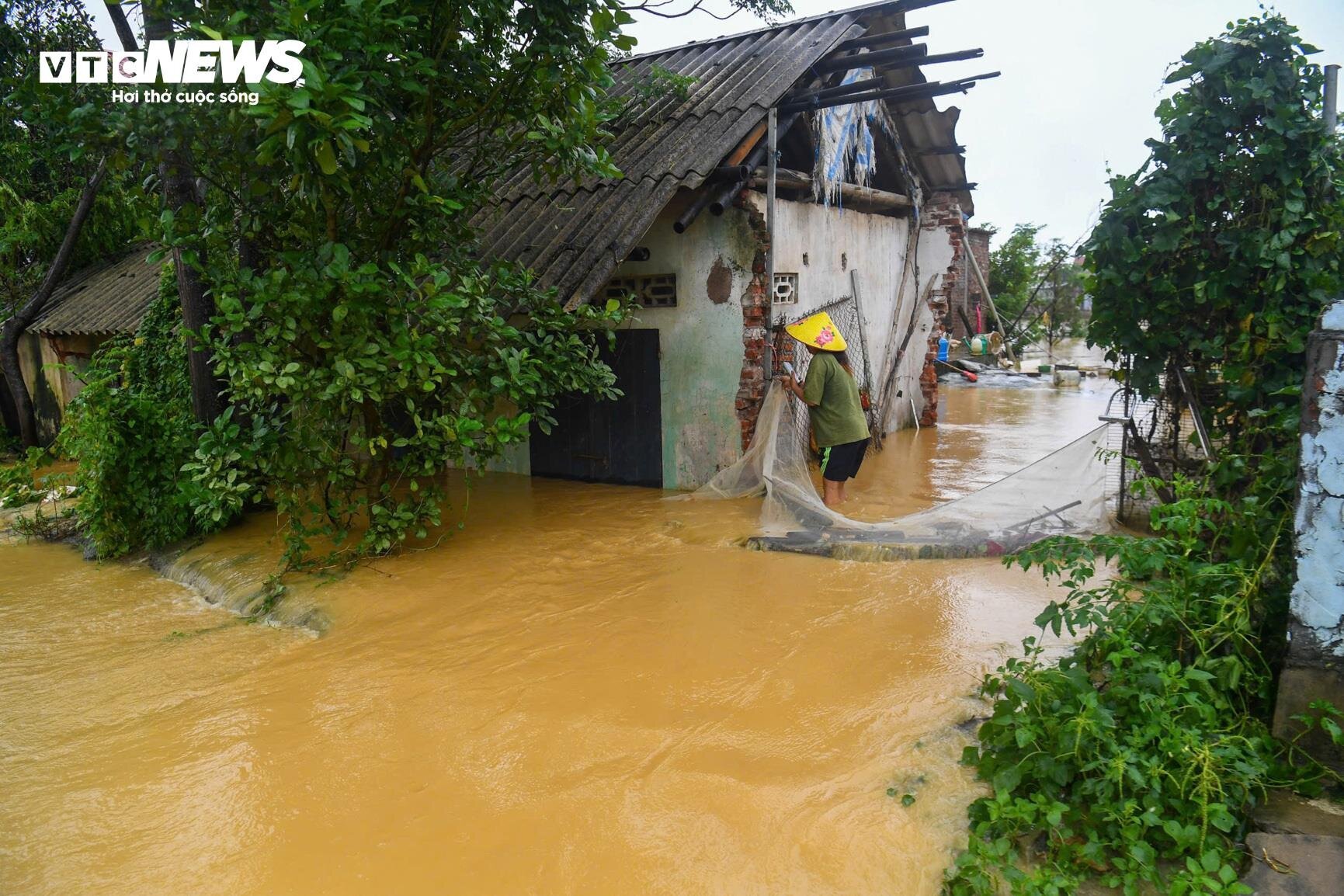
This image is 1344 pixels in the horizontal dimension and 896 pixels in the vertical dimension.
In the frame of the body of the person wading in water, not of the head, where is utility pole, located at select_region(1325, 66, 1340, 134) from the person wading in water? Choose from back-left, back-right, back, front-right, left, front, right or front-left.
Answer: back

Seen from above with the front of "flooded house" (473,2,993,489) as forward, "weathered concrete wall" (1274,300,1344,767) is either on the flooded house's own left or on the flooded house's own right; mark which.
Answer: on the flooded house's own left

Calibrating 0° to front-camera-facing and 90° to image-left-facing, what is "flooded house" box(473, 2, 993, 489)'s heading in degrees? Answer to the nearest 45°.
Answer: approximately 45°

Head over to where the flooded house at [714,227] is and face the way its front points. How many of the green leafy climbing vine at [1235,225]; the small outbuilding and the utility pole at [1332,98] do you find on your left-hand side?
2

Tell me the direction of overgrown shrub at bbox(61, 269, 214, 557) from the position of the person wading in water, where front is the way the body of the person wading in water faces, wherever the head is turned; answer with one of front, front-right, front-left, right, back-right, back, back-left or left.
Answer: front-left

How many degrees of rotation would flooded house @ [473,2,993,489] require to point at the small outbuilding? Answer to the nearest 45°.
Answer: approximately 90° to its right

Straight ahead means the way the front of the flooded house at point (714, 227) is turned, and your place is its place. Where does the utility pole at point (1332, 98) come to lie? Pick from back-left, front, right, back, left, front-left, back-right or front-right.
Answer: left

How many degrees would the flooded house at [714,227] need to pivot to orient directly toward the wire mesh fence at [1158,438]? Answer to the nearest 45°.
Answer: approximately 90° to its left

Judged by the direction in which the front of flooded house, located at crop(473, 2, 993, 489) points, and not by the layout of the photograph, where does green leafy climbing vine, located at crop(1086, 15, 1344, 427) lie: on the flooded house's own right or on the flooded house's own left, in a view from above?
on the flooded house's own left

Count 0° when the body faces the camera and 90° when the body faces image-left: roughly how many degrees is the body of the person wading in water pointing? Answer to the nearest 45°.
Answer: approximately 135°
